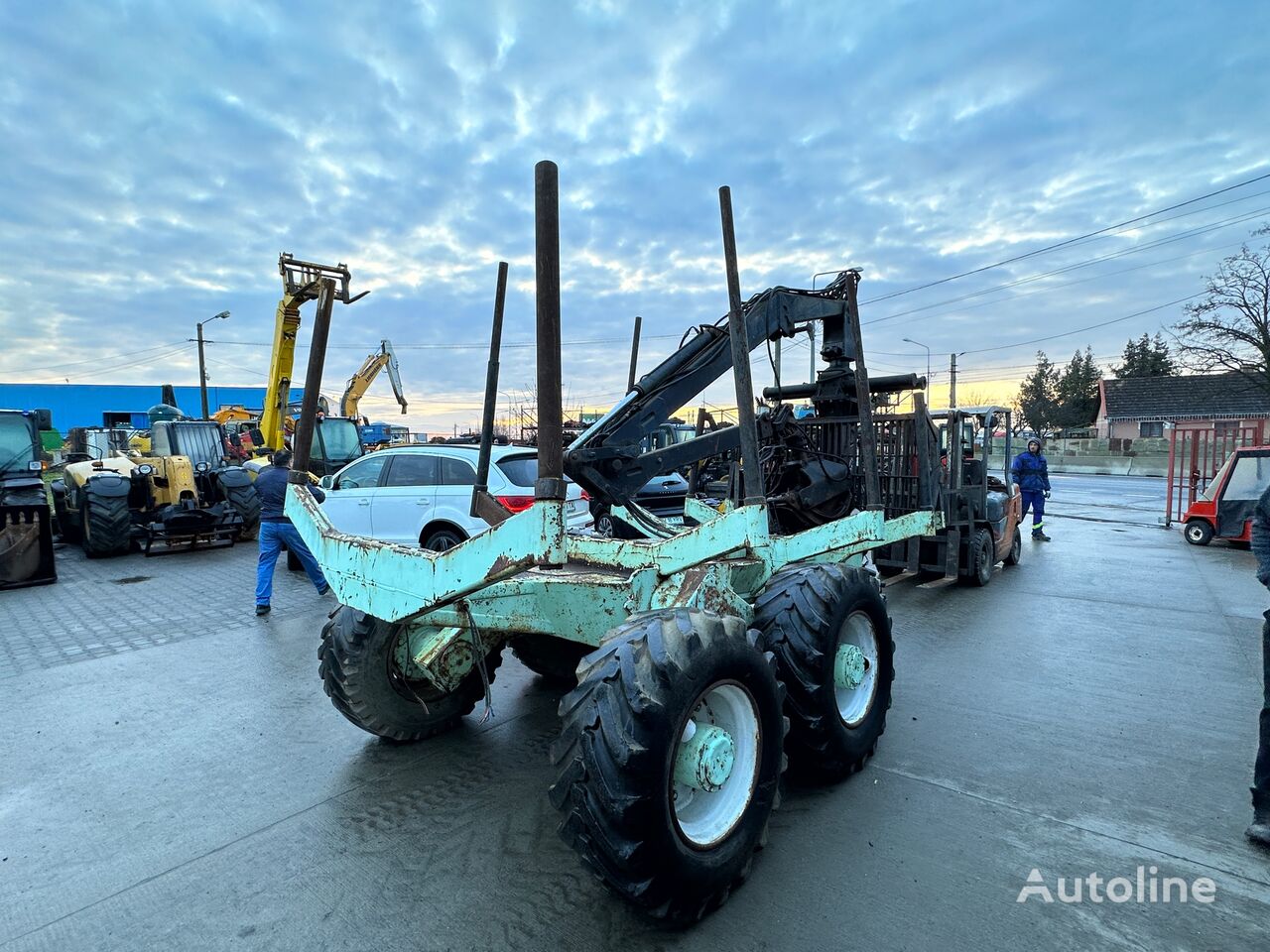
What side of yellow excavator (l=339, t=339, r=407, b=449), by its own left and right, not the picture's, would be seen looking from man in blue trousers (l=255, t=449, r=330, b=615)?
right

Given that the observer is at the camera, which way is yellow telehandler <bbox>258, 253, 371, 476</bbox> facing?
facing the viewer and to the right of the viewer

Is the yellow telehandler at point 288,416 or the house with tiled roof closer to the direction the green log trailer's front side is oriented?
the house with tiled roof

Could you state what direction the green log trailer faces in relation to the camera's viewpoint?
facing away from the viewer and to the right of the viewer

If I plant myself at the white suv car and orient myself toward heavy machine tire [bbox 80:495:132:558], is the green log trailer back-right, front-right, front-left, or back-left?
back-left

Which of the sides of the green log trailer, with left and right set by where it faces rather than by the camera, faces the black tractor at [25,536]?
left

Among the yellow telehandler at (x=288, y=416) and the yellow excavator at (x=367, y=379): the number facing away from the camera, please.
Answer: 0

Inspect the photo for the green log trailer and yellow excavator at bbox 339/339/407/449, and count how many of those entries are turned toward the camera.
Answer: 0

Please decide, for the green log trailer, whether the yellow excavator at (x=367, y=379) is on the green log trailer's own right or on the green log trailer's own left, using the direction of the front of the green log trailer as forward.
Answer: on the green log trailer's own left

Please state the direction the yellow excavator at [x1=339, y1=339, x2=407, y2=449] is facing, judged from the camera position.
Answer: facing to the right of the viewer
